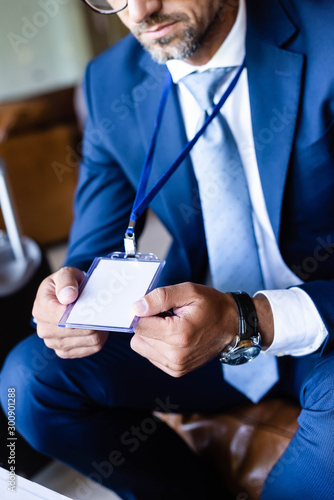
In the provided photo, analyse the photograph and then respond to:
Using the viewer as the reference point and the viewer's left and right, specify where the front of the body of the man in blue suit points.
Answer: facing the viewer and to the left of the viewer
